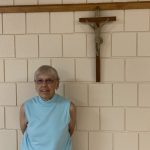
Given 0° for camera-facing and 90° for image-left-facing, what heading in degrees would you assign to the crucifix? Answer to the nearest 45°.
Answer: approximately 0°

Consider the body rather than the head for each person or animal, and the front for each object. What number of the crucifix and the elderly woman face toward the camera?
2

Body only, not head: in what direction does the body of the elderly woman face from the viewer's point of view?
toward the camera
